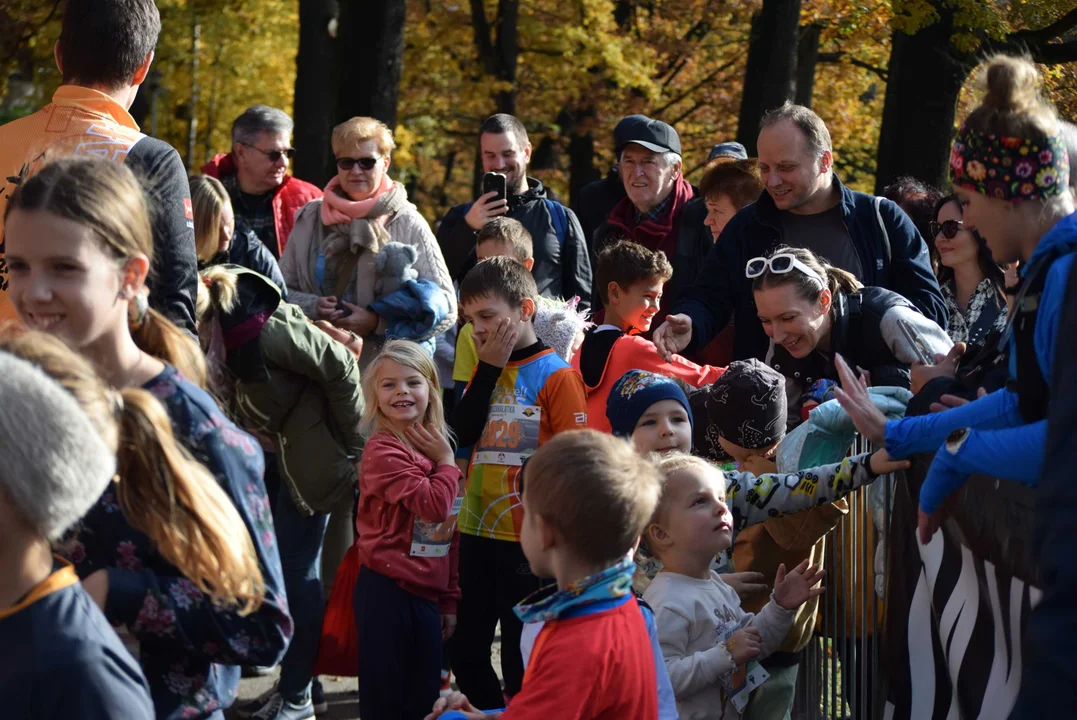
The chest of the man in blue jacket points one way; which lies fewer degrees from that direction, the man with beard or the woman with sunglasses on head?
the woman with sunglasses on head

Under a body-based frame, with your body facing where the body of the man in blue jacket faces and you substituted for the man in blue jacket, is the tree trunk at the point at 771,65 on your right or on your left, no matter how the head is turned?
on your right

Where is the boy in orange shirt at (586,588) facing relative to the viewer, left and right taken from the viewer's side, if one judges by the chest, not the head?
facing away from the viewer and to the left of the viewer

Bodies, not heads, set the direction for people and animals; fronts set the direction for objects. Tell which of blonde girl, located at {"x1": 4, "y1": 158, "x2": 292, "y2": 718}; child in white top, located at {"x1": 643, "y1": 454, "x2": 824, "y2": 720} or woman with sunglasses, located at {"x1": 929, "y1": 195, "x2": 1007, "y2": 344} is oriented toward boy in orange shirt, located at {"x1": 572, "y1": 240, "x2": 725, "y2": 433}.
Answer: the woman with sunglasses
